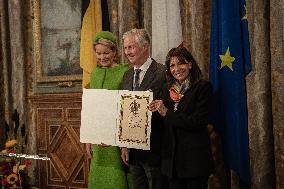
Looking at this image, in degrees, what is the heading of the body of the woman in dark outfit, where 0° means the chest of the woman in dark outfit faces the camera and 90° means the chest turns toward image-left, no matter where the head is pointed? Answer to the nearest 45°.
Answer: approximately 45°

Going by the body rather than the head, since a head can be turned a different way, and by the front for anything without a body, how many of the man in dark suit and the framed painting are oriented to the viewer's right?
0

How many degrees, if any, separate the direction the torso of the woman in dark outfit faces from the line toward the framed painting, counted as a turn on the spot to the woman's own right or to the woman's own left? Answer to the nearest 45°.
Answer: approximately 90° to the woman's own right

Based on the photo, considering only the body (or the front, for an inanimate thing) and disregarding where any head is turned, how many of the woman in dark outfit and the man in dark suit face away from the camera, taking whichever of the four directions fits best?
0

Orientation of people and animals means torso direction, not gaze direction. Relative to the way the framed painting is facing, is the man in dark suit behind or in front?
in front

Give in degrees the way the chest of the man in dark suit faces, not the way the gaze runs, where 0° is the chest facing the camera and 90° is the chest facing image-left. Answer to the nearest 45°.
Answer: approximately 45°

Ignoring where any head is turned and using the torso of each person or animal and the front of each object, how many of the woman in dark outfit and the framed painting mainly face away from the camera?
0

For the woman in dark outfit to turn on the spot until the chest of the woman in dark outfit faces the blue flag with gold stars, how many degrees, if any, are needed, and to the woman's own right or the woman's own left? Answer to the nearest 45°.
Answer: approximately 180°

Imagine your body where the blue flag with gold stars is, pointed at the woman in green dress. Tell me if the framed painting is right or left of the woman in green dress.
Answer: right

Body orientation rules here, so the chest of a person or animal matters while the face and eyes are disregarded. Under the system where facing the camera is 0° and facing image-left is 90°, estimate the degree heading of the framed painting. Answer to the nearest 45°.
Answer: approximately 0°
